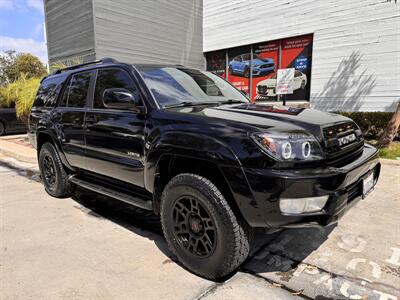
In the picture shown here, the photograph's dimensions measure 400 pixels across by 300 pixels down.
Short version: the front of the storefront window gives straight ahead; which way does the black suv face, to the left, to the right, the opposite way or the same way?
to the left

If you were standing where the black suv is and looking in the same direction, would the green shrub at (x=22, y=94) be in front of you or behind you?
behind

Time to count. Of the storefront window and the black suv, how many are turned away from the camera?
0

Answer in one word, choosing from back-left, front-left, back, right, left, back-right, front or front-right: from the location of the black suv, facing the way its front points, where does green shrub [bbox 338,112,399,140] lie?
left

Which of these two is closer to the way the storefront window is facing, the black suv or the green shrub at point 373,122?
the black suv

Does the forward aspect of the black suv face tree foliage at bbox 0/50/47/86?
no

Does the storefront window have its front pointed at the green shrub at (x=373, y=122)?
no

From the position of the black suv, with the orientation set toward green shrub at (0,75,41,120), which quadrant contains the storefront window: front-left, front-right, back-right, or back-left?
front-right

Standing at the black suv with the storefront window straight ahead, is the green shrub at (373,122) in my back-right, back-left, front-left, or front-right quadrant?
front-right

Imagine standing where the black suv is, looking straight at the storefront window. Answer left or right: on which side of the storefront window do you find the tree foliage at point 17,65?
left

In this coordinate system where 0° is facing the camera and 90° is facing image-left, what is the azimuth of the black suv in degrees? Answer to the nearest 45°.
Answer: approximately 315°

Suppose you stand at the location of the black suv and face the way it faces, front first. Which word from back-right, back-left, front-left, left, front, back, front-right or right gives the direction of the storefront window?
back-left

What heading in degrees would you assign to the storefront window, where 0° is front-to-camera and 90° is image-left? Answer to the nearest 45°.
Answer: approximately 45°

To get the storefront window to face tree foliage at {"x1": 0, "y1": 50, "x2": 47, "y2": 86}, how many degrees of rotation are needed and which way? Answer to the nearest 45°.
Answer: approximately 90° to its right
